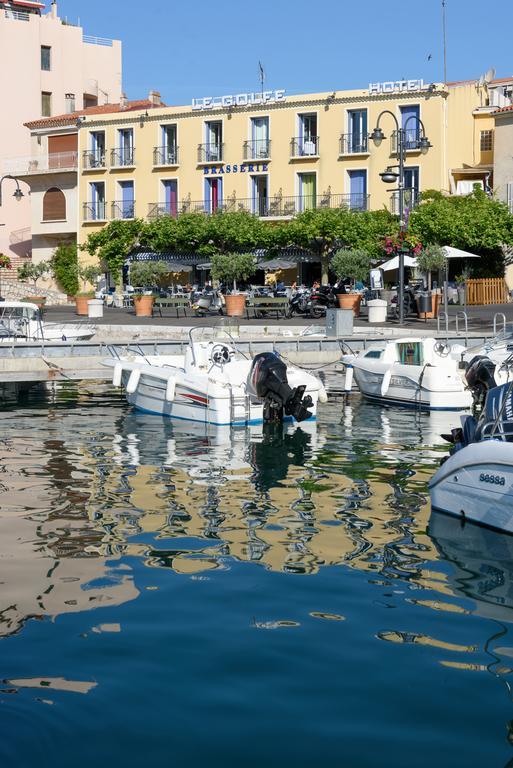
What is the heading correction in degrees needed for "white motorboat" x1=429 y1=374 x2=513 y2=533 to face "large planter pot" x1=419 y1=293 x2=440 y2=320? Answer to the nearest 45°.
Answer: approximately 135° to its left

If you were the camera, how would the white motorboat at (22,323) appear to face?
facing to the right of the viewer

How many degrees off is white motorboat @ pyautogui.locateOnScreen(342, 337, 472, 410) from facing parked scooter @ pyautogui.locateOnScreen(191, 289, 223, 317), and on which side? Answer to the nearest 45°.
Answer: approximately 45° to its right

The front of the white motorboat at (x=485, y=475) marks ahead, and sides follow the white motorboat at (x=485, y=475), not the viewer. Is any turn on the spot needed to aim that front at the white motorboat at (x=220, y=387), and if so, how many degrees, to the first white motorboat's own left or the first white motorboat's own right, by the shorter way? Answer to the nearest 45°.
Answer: approximately 180°

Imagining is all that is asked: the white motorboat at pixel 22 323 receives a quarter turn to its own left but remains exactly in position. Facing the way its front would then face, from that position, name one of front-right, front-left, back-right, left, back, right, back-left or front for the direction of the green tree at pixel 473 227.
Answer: front-right

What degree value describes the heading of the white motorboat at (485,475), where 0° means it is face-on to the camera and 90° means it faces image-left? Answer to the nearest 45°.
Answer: approximately 315°

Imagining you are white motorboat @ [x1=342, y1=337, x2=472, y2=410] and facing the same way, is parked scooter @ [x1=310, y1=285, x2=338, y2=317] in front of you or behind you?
in front

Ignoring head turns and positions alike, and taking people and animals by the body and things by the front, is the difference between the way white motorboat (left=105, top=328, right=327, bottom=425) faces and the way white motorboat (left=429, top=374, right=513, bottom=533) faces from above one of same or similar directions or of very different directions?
very different directions

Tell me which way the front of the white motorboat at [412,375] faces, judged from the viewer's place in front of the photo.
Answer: facing away from the viewer and to the left of the viewer

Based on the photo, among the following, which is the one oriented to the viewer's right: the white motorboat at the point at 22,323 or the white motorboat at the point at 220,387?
the white motorboat at the point at 22,323

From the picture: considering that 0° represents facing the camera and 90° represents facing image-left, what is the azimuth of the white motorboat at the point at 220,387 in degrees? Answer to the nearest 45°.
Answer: approximately 135°
